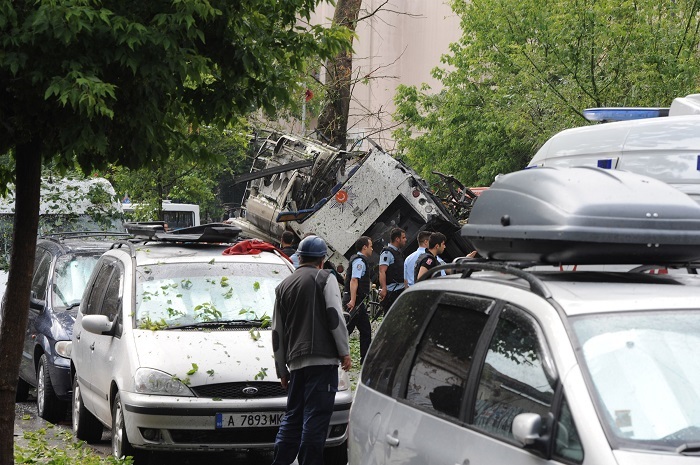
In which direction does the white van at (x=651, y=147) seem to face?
to the viewer's left

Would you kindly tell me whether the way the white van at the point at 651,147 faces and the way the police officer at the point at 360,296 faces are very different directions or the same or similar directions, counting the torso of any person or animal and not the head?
very different directions

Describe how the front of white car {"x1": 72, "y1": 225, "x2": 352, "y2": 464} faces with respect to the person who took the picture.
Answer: facing the viewer and to the right of the viewer

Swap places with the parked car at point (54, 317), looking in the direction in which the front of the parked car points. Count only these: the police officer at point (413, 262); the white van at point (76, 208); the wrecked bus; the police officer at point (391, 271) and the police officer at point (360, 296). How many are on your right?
0

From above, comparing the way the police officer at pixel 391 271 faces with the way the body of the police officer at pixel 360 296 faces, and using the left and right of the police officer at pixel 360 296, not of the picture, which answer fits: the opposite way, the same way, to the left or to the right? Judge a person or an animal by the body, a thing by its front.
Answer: the same way

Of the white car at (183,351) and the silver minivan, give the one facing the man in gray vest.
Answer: the white car

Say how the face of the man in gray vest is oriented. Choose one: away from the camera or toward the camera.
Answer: away from the camera

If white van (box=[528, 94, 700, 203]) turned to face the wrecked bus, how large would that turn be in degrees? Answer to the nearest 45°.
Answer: approximately 45° to its right

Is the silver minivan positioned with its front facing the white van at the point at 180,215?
no
